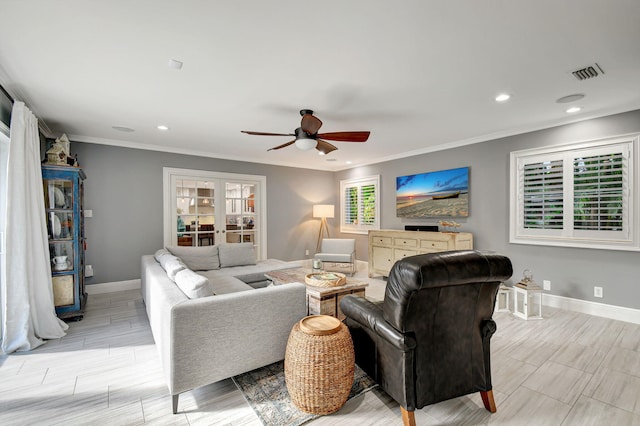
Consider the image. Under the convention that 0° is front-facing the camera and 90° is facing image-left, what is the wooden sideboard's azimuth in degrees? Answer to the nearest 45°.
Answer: approximately 45°

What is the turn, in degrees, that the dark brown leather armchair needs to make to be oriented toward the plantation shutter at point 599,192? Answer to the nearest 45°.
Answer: approximately 90° to its right

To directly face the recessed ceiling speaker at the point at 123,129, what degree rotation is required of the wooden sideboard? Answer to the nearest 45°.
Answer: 0° — it already faces it

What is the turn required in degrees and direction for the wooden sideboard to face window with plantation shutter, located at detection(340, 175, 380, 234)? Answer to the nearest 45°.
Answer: approximately 90° to its right

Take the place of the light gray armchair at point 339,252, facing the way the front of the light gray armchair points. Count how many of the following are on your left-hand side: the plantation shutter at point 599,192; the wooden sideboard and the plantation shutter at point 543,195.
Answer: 3

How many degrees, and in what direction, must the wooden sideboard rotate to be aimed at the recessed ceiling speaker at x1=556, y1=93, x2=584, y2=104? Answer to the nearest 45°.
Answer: approximately 90° to its left

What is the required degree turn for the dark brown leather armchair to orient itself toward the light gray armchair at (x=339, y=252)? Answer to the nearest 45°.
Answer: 0° — it already faces it

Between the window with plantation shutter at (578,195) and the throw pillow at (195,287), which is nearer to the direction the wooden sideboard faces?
the throw pillow

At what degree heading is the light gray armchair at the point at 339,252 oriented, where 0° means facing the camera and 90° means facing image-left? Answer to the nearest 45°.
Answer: approximately 45°
